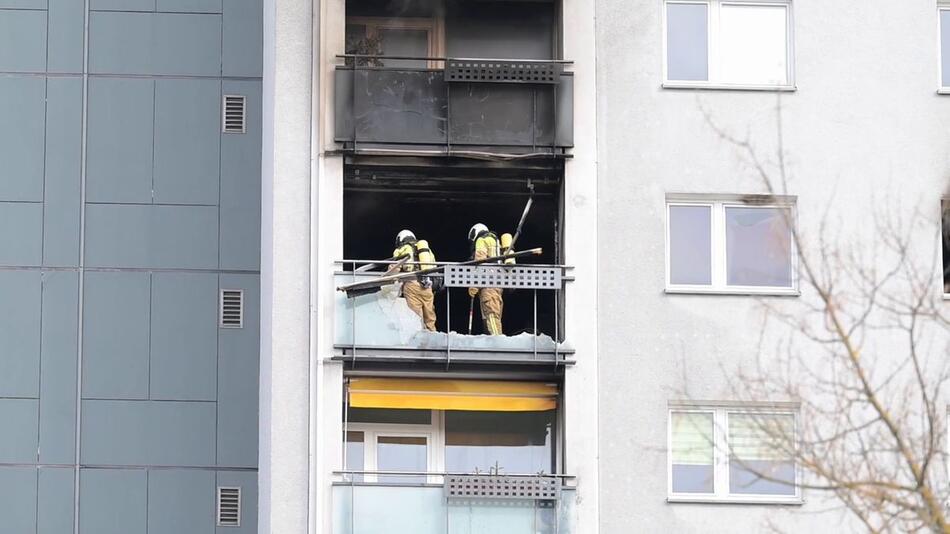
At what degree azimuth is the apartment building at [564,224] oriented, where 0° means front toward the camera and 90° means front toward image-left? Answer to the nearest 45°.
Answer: approximately 0°

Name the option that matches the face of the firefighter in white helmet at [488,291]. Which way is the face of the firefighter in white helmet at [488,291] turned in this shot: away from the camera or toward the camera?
away from the camera

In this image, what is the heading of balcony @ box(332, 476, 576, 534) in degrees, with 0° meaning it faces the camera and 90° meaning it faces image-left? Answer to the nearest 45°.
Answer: approximately 0°
